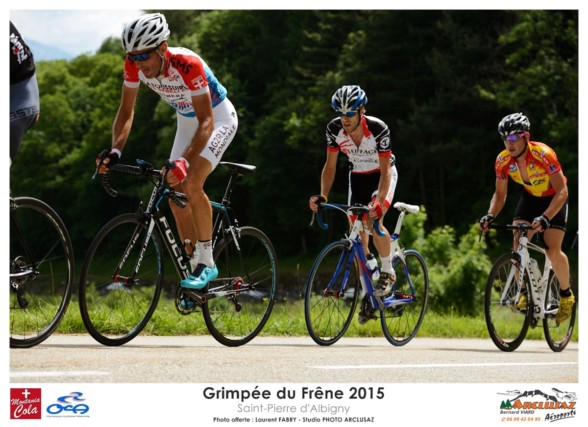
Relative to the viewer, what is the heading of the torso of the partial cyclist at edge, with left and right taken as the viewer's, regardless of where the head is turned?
facing to the left of the viewer

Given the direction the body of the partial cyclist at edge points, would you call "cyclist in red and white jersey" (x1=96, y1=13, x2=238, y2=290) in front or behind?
behind

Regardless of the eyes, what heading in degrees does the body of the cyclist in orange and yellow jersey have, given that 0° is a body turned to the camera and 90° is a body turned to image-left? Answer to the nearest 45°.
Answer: approximately 45°

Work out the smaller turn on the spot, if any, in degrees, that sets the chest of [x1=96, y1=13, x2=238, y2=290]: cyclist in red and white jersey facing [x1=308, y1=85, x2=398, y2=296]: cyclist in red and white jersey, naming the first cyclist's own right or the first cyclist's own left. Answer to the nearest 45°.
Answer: approximately 180°

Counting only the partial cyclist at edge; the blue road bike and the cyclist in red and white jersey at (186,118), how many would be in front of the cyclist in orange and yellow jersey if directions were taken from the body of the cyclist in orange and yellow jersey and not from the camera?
3

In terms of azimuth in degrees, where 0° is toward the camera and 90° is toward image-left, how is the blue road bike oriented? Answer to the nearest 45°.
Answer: approximately 45°

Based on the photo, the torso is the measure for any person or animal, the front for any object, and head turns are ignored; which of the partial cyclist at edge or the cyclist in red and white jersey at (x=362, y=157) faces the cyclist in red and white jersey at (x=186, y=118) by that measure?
the cyclist in red and white jersey at (x=362, y=157)

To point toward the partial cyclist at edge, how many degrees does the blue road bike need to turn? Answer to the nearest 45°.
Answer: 0° — it already faces them

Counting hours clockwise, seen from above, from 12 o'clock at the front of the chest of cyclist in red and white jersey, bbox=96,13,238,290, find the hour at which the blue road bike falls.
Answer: The blue road bike is roughly at 6 o'clock from the cyclist in red and white jersey.

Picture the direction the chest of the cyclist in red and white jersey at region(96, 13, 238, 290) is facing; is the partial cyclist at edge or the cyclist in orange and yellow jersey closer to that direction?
the partial cyclist at edge
